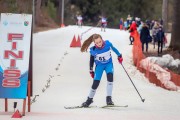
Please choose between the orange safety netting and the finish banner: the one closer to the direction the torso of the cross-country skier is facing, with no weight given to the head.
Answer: the finish banner

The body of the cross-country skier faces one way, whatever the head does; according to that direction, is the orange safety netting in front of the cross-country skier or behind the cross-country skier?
behind

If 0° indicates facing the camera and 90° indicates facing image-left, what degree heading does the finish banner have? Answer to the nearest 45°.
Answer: approximately 0°

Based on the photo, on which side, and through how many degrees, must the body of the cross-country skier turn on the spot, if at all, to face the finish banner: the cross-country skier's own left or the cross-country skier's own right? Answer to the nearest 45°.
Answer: approximately 45° to the cross-country skier's own right

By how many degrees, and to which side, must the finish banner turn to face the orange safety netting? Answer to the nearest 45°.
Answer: approximately 135° to its left

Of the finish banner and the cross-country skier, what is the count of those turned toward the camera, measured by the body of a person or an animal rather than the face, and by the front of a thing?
2
